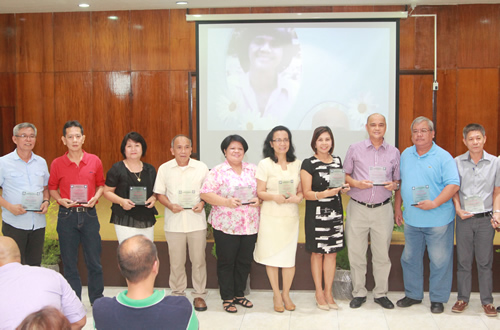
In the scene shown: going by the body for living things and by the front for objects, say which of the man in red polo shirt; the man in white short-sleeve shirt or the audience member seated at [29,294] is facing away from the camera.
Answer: the audience member seated

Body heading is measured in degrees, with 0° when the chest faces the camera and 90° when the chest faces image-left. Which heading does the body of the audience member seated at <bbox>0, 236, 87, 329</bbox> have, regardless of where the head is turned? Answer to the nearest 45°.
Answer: approximately 180°

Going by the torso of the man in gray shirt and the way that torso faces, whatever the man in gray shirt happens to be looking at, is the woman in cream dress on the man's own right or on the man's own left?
on the man's own right

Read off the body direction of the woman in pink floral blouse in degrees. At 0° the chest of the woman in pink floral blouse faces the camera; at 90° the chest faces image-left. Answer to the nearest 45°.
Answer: approximately 315°

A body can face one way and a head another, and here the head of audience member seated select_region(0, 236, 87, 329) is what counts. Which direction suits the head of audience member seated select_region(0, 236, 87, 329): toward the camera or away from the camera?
away from the camera

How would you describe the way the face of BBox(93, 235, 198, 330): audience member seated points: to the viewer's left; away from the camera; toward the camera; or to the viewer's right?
away from the camera
